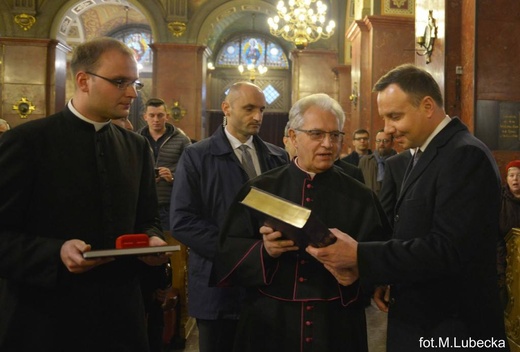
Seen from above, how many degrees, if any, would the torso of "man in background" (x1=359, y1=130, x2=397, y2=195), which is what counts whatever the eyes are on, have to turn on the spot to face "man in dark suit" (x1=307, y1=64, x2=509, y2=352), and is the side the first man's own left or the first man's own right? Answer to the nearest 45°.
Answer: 0° — they already face them

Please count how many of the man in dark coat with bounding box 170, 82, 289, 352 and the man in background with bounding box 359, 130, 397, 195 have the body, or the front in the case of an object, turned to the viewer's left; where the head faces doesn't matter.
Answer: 0

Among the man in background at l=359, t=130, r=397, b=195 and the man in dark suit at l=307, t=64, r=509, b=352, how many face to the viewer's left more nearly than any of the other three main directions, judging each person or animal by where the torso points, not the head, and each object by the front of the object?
1

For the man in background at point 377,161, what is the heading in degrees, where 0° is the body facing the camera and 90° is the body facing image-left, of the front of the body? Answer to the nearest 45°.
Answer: approximately 0°

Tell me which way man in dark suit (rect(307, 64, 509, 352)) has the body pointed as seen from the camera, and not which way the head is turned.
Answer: to the viewer's left

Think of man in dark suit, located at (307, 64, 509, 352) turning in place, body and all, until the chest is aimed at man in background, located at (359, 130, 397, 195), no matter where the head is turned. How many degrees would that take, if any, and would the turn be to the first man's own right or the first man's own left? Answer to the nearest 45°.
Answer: approximately 90° to the first man's own right

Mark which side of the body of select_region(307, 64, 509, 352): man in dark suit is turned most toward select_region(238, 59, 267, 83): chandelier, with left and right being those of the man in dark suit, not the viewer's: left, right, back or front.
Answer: right

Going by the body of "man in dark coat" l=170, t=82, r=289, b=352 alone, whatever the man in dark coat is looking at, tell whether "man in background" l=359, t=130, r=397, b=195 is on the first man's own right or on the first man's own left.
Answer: on the first man's own left

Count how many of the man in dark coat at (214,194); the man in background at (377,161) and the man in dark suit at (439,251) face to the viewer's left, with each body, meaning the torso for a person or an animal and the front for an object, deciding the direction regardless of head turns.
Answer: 1

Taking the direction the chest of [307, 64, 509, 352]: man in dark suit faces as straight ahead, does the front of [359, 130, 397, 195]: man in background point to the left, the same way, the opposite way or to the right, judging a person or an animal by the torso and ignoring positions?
to the left
